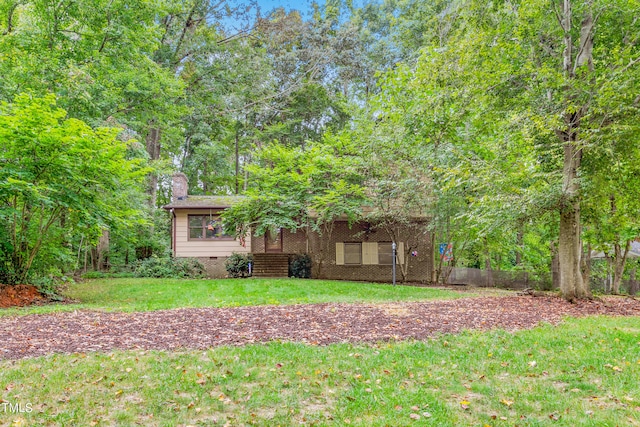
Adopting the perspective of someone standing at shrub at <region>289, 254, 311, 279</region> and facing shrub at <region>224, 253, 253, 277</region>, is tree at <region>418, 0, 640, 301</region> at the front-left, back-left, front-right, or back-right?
back-left

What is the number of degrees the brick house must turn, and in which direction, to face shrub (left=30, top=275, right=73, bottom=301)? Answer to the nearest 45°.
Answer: approximately 45° to its right

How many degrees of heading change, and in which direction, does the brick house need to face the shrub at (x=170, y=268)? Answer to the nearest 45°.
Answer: approximately 90° to its right

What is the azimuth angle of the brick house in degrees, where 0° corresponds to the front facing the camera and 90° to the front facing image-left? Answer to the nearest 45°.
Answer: approximately 0°

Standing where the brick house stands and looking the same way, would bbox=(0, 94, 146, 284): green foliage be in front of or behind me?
in front

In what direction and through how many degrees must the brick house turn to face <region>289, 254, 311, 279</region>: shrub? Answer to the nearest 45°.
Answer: approximately 45° to its right

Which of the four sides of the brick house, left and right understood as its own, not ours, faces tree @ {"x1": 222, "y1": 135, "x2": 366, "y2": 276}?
front
